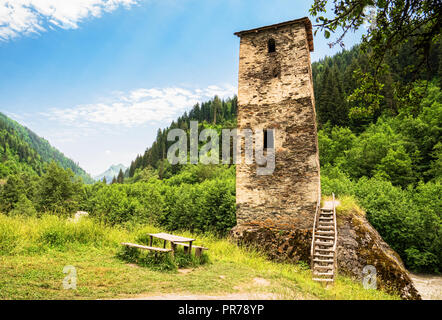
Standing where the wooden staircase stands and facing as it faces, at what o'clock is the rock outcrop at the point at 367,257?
The rock outcrop is roughly at 8 o'clock from the wooden staircase.

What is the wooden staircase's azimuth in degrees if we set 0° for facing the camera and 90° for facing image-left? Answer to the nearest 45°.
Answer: approximately 0°
